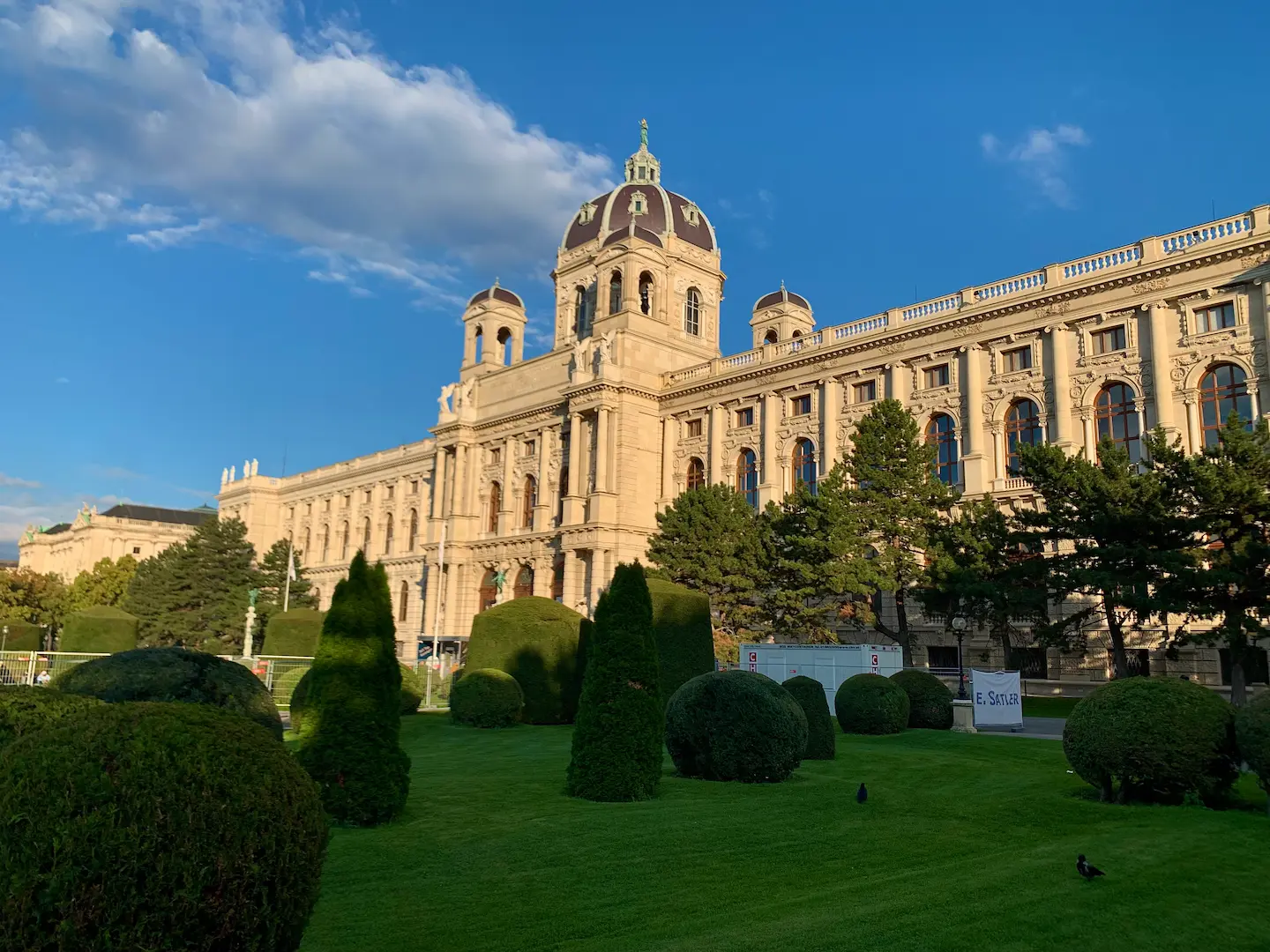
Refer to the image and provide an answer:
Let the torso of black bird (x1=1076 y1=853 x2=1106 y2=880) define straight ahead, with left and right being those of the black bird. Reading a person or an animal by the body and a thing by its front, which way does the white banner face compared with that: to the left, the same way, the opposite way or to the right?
to the left

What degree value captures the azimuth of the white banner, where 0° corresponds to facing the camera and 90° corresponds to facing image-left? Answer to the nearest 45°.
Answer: approximately 0°

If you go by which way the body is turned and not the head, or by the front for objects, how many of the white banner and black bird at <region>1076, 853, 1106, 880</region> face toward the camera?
1

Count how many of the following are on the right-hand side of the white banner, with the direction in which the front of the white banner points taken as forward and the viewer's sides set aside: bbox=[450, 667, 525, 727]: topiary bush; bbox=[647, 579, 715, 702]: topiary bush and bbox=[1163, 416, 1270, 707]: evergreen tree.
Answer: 2

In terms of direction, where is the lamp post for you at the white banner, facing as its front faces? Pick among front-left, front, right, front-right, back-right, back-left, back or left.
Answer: right

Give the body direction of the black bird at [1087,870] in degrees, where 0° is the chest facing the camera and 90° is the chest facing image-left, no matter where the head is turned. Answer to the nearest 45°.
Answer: approximately 90°

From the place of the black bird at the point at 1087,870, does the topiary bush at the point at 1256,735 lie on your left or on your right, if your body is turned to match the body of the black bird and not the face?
on your right

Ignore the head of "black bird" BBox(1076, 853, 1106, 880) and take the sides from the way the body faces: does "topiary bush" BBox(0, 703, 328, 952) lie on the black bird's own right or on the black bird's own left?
on the black bird's own left

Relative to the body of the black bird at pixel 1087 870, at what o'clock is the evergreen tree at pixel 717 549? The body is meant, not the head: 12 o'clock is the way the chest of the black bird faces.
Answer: The evergreen tree is roughly at 2 o'clock from the black bird.
